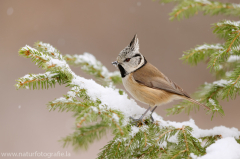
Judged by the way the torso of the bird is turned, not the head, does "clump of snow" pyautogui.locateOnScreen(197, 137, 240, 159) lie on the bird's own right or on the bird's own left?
on the bird's own left

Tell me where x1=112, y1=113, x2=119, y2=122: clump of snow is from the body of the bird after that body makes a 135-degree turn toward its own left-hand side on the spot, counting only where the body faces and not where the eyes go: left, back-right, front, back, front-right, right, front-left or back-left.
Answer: back-right

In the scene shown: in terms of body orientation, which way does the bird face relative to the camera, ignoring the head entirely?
to the viewer's left
